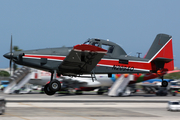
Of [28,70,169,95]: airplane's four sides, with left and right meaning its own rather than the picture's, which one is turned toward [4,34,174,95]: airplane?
left

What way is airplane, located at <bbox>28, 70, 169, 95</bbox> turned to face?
to the viewer's left

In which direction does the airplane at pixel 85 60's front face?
to the viewer's left

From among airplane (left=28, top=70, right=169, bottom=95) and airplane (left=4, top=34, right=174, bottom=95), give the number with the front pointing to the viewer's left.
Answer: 2

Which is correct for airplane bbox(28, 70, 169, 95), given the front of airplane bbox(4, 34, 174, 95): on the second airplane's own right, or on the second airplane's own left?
on the second airplane's own right
